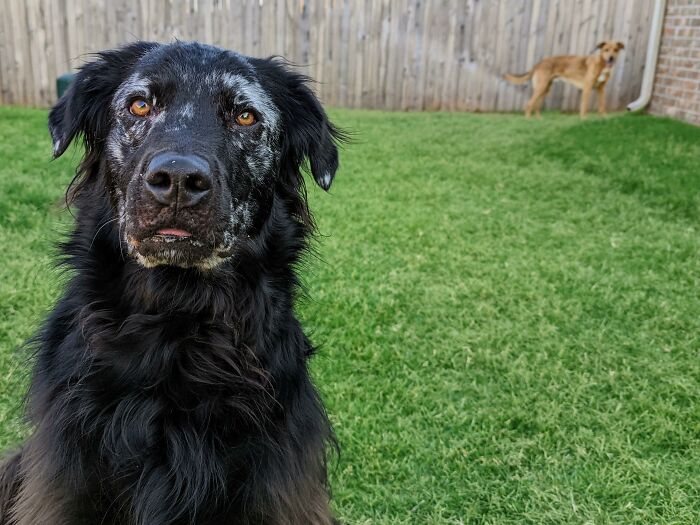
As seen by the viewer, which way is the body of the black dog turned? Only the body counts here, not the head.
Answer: toward the camera

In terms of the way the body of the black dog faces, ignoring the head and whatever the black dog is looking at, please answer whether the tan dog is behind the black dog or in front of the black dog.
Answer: behind

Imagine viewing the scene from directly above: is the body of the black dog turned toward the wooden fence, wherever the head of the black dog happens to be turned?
no

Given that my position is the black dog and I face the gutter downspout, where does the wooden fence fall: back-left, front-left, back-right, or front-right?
front-left

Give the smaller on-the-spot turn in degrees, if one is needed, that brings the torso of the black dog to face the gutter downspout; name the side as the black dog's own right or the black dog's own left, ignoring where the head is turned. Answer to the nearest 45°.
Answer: approximately 135° to the black dog's own left
